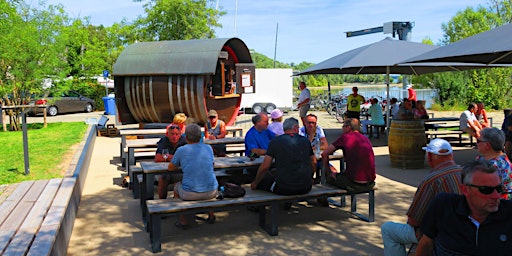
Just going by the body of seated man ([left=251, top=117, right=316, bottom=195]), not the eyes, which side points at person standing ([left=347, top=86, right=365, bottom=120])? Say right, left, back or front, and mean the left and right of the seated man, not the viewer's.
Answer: front

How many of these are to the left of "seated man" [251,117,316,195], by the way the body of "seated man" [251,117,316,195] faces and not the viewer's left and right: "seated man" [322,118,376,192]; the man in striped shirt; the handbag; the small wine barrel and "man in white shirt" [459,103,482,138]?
1

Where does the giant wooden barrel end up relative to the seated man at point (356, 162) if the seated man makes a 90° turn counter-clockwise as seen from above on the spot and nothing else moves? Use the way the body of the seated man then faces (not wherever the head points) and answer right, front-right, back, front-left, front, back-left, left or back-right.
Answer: right

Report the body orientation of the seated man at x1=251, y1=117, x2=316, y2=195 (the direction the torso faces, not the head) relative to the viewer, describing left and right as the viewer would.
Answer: facing away from the viewer

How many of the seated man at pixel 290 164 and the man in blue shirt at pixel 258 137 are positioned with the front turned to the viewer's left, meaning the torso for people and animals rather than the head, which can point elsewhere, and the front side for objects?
0

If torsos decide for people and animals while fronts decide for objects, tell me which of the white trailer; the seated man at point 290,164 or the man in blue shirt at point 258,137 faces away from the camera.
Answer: the seated man

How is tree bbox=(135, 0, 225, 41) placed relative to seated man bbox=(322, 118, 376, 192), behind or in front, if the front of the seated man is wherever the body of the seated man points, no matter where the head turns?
in front

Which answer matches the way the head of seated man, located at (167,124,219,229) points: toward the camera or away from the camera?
away from the camera

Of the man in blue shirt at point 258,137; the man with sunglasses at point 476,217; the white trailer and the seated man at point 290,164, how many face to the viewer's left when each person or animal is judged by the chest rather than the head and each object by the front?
1

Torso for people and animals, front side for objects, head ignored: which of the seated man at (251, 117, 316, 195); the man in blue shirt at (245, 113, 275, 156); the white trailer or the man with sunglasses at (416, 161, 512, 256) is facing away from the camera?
the seated man

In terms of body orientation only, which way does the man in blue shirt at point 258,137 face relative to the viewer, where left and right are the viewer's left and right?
facing the viewer and to the right of the viewer

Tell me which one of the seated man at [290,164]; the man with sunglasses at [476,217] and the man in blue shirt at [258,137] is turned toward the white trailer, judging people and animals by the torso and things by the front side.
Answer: the seated man

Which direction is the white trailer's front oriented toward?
to the viewer's left

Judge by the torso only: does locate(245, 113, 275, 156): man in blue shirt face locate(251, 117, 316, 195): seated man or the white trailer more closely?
the seated man
